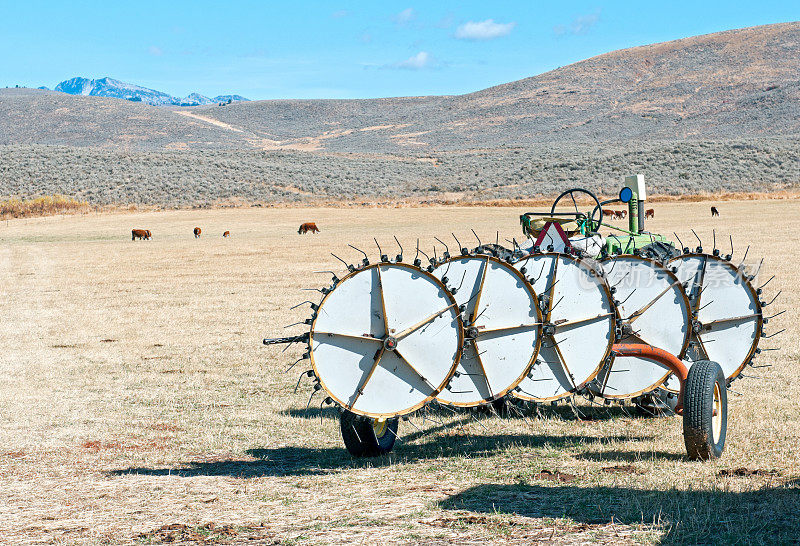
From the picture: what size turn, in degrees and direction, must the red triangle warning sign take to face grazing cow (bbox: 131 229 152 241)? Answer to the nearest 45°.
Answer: approximately 135° to its right

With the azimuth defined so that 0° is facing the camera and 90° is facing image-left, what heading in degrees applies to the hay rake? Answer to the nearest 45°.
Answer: approximately 225°

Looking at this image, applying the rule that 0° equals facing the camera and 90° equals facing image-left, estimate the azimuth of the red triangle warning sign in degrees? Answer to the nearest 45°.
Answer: approximately 0°

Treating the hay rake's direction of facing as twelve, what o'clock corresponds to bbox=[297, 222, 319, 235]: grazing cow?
The grazing cow is roughly at 10 o'clock from the hay rake.

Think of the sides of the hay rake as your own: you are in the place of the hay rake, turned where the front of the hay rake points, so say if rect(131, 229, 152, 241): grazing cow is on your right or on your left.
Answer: on your left
